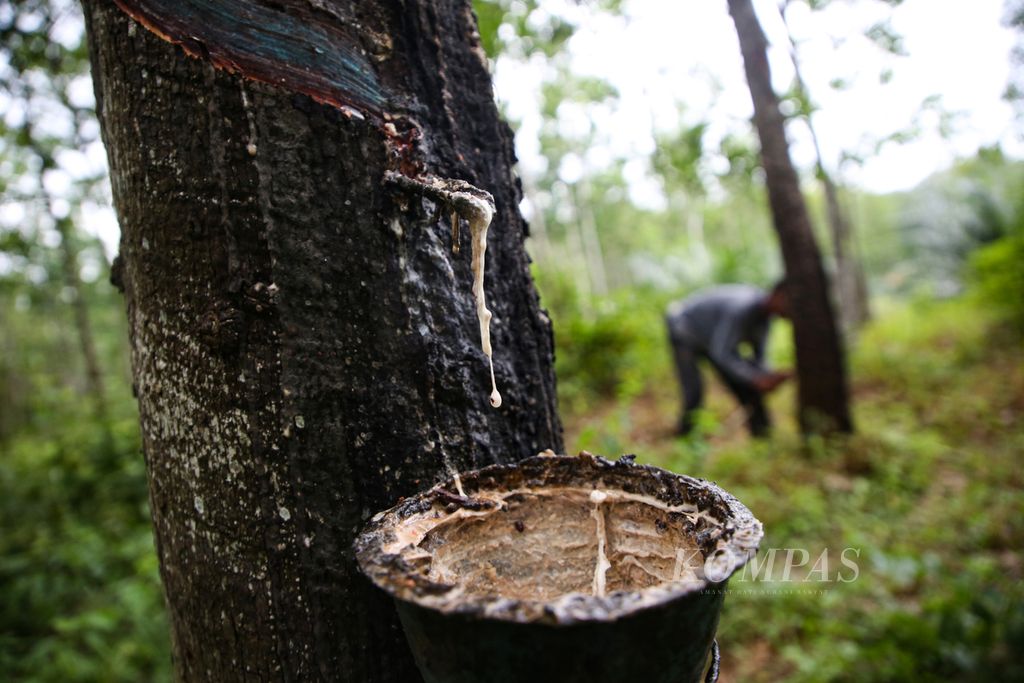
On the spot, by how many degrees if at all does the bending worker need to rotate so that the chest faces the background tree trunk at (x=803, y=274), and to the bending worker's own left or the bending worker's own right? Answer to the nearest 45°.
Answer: approximately 45° to the bending worker's own right

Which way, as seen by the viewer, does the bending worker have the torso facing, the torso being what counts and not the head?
to the viewer's right

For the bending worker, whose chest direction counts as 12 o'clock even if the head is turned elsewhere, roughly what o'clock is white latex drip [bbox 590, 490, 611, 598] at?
The white latex drip is roughly at 3 o'clock from the bending worker.

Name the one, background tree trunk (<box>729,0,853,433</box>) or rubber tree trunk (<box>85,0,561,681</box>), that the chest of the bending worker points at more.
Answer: the background tree trunk

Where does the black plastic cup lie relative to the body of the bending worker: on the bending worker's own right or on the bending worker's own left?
on the bending worker's own right

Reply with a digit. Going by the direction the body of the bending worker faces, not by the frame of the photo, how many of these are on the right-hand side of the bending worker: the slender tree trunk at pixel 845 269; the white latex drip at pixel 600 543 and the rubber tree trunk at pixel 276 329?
2

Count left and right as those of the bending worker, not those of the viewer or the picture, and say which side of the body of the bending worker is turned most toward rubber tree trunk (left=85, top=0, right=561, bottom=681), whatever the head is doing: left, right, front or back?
right
